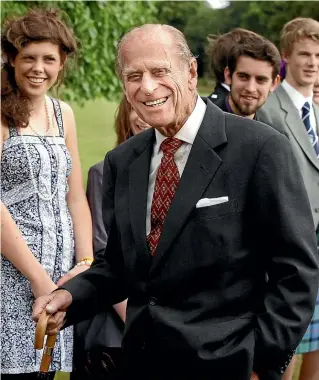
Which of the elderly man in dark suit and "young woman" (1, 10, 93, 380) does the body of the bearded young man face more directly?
the elderly man in dark suit

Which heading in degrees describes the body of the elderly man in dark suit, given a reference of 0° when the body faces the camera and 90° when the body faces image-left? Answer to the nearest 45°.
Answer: approximately 45°

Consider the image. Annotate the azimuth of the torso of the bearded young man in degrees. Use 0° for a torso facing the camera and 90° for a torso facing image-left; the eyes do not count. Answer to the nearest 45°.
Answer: approximately 0°

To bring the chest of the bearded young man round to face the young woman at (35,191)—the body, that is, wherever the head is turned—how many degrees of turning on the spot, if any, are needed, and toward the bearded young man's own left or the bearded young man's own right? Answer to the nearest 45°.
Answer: approximately 45° to the bearded young man's own right

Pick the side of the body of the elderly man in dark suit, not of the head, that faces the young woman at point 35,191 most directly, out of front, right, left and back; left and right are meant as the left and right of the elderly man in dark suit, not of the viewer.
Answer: right

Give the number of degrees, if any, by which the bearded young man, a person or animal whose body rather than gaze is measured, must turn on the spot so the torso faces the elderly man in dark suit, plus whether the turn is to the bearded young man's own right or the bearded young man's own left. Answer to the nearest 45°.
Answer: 0° — they already face them
